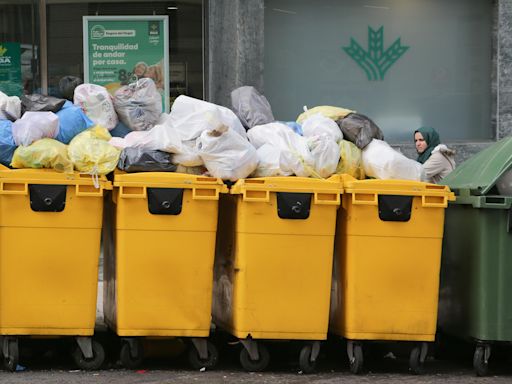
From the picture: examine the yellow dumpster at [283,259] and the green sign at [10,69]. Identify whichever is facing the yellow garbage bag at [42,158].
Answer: the green sign

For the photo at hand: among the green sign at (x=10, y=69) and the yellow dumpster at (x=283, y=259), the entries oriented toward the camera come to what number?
2

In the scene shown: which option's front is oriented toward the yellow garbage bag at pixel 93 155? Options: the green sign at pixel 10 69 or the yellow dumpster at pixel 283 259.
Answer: the green sign

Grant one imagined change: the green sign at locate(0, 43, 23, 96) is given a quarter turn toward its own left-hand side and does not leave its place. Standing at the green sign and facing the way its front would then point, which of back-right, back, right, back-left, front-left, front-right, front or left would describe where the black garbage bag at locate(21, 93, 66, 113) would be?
right

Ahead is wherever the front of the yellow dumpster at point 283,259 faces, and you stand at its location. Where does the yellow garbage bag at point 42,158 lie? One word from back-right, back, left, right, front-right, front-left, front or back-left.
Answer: right

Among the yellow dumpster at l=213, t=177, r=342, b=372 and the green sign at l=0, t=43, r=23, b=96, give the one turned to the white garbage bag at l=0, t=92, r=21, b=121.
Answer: the green sign

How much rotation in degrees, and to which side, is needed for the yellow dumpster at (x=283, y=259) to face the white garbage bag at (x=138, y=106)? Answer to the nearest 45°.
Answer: approximately 135° to its right

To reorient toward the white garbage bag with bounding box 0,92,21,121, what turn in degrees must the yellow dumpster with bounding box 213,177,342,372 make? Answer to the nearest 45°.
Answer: approximately 90° to its right

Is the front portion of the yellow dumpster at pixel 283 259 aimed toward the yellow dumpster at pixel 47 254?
no

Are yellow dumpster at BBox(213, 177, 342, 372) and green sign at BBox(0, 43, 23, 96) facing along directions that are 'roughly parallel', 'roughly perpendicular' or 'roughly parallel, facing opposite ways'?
roughly parallel

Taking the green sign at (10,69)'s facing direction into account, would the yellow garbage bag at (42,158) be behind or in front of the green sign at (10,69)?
in front

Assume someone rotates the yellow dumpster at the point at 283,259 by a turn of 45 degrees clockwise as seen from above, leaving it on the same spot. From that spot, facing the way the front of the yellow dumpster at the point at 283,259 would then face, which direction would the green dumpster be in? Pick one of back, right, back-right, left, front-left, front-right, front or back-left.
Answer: back-left

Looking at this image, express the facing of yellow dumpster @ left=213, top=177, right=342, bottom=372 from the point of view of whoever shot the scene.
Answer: facing the viewer

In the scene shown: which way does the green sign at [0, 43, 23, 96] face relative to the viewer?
toward the camera
